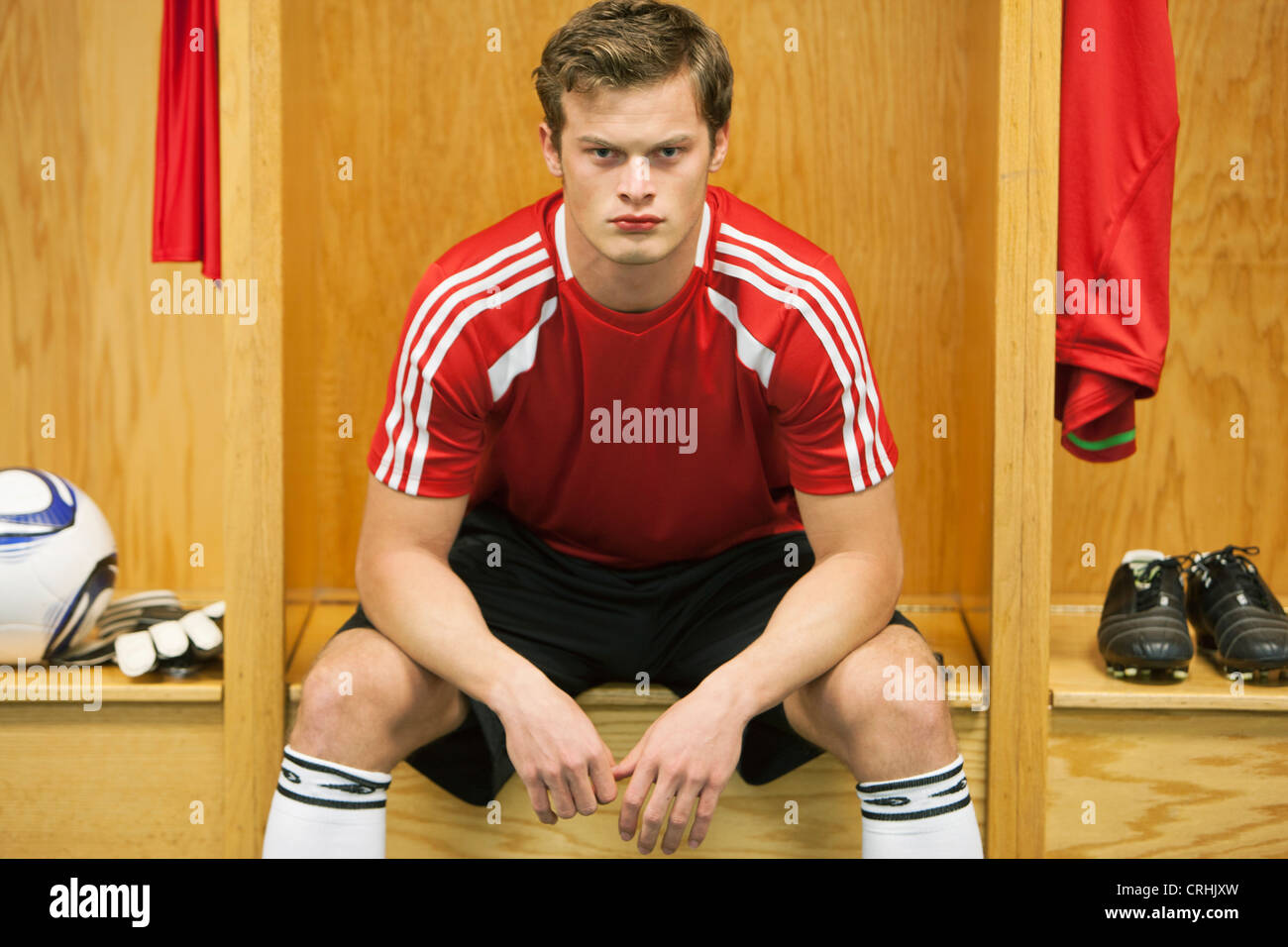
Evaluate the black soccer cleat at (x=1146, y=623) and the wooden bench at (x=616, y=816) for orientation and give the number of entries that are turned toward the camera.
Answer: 2

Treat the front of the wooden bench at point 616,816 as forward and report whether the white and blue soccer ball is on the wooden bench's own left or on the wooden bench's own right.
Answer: on the wooden bench's own right

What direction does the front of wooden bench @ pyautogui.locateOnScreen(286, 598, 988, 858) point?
toward the camera

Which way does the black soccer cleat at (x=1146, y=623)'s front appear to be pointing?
toward the camera

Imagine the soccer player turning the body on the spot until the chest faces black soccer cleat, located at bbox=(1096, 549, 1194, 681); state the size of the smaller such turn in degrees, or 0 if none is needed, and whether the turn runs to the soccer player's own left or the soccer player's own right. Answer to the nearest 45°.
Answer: approximately 90° to the soccer player's own left

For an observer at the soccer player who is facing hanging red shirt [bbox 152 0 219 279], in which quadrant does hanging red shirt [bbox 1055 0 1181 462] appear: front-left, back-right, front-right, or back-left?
back-right

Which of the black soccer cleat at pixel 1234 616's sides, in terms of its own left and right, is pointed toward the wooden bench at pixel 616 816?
right

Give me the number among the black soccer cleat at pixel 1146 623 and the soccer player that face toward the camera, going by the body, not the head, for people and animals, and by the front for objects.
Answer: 2
